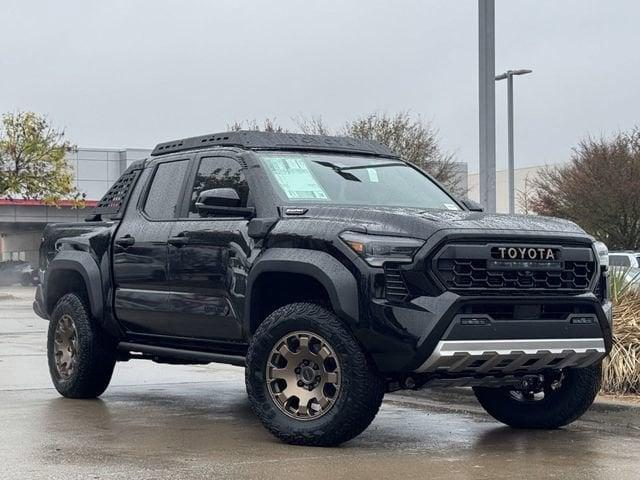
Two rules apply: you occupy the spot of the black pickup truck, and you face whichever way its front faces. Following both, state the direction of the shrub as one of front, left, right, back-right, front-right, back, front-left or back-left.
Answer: left

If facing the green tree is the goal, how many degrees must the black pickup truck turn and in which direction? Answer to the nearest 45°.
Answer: approximately 135° to its left

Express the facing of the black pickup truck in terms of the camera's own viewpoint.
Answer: facing the viewer and to the right of the viewer

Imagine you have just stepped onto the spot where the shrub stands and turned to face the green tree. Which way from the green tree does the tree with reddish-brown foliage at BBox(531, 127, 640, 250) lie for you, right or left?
right

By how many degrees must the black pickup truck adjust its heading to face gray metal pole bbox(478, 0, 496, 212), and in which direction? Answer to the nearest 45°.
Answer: approximately 135° to its left

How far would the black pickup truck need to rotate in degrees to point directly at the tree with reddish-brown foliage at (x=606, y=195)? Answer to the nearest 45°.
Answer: approximately 135° to its left
